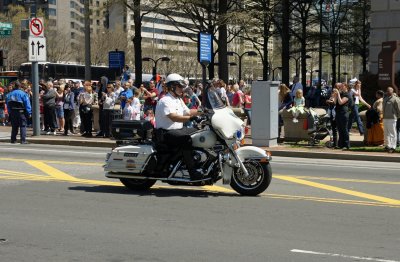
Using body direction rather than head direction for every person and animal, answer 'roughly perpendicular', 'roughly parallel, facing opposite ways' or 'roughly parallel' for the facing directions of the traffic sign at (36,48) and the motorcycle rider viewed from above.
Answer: roughly perpendicular

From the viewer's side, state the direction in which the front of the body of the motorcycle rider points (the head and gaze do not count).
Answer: to the viewer's right

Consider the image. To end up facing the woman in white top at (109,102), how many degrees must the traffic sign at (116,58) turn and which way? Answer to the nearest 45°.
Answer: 0° — it already faces them

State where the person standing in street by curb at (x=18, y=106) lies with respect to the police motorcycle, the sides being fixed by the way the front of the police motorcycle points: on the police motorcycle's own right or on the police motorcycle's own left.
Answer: on the police motorcycle's own left

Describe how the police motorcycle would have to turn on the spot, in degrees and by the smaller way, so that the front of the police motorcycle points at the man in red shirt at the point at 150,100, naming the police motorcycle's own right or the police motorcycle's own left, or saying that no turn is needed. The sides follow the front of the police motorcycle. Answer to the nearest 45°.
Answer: approximately 90° to the police motorcycle's own left

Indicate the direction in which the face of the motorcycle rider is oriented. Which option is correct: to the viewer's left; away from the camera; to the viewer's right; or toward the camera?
to the viewer's right

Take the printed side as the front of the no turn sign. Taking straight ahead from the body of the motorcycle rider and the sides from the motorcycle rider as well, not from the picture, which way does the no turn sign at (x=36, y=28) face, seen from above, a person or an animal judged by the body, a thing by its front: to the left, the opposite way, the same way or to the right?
to the right

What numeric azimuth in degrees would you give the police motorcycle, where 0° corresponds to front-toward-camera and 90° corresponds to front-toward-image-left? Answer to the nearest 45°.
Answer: approximately 270°
